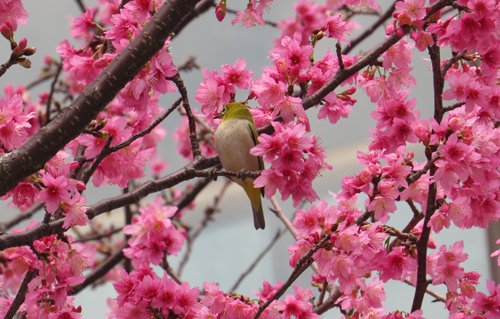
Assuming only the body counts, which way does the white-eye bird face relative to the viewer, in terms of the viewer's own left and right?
facing the viewer and to the left of the viewer
